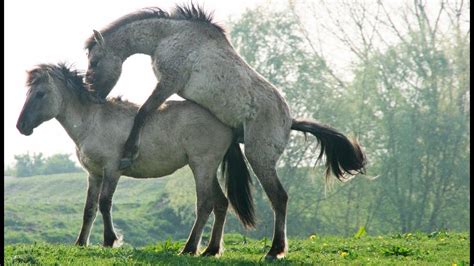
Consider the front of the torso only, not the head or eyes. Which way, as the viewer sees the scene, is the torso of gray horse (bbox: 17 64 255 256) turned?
to the viewer's left
